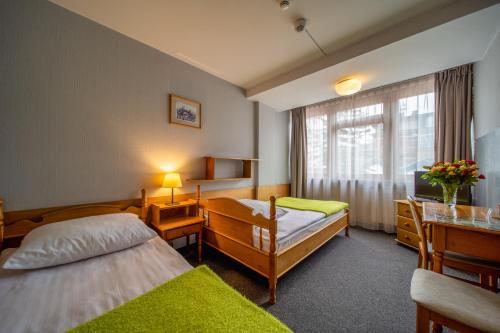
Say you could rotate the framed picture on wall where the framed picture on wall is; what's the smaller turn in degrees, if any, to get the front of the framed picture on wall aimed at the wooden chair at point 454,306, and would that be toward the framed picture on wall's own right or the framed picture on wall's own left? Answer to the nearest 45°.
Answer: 0° — it already faces it

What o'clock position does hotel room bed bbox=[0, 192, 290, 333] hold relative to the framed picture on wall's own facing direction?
The hotel room bed is roughly at 2 o'clock from the framed picture on wall.

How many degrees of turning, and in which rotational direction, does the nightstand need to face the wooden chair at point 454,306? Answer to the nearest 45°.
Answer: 0° — it already faces it

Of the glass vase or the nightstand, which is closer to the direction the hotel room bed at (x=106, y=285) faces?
the glass vase

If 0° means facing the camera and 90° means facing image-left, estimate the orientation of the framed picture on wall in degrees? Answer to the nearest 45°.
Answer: approximately 315°

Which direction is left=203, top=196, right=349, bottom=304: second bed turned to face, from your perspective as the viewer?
facing away from the viewer and to the right of the viewer
